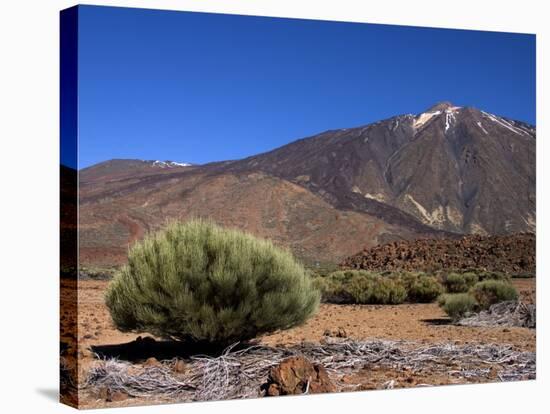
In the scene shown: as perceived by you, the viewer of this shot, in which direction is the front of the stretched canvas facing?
facing the viewer and to the right of the viewer
